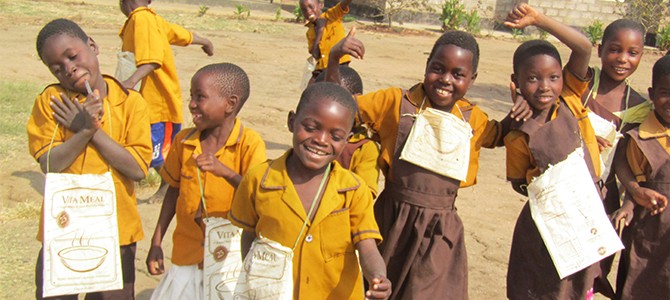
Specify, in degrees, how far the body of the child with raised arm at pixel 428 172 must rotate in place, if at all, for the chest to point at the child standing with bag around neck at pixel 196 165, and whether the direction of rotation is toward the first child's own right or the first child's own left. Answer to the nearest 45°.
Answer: approximately 90° to the first child's own right

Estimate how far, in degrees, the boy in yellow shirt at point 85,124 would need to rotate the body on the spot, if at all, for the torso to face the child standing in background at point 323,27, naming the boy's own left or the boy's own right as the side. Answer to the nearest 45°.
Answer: approximately 135° to the boy's own left

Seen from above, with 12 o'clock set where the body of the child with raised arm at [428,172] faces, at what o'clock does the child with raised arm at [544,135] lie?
the child with raised arm at [544,135] is roughly at 8 o'clock from the child with raised arm at [428,172].

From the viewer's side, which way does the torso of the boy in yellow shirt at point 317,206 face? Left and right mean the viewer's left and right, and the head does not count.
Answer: facing the viewer

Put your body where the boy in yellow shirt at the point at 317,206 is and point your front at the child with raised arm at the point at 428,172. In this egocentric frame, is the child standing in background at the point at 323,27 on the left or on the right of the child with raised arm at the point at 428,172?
left

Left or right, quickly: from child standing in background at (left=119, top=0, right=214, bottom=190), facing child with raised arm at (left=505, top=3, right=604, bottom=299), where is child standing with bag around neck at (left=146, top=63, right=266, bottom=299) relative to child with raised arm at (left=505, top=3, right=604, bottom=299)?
right

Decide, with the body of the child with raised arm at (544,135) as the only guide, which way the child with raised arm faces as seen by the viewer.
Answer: toward the camera

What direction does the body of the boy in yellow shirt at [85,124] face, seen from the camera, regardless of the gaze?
toward the camera

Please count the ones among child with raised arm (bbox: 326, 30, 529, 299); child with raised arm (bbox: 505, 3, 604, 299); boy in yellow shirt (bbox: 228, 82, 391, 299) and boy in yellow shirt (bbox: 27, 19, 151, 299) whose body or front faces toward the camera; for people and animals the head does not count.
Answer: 4

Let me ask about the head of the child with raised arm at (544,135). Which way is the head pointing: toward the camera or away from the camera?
toward the camera

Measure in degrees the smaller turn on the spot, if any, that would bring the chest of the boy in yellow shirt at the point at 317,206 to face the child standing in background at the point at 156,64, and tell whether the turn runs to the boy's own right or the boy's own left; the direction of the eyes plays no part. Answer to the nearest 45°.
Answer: approximately 135° to the boy's own right

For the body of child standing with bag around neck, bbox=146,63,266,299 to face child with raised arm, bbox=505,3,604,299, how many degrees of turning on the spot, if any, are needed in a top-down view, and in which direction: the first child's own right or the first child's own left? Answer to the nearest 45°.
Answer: approximately 135° to the first child's own left

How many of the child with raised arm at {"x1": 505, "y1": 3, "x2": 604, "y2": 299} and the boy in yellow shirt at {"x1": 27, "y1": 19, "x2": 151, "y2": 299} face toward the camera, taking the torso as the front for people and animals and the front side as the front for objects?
2
